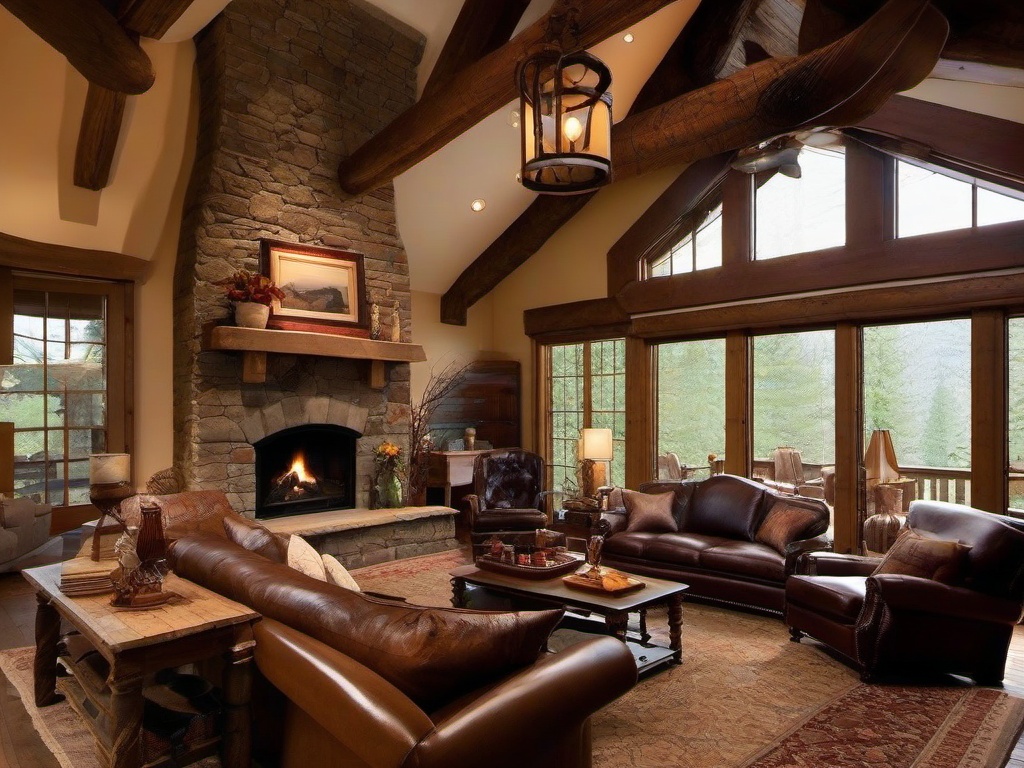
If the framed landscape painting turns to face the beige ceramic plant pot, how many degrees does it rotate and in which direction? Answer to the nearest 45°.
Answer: approximately 90° to its right

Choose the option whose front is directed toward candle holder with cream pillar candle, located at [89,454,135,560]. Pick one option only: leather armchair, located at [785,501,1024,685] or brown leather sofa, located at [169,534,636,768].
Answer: the leather armchair

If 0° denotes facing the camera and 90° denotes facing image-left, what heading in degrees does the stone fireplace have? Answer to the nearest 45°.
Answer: approximately 315°

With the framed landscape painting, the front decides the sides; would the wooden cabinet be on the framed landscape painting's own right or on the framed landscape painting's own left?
on the framed landscape painting's own left

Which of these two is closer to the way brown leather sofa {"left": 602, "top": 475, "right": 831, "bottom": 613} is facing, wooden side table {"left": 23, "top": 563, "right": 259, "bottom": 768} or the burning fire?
the wooden side table

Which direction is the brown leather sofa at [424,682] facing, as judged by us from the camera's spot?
facing away from the viewer and to the right of the viewer

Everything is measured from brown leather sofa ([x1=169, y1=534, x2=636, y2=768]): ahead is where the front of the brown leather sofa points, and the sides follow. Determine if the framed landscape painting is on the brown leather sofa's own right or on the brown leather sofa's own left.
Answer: on the brown leather sofa's own left

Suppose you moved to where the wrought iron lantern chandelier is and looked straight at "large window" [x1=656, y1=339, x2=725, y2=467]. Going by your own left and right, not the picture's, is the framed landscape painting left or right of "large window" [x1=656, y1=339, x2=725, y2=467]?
left

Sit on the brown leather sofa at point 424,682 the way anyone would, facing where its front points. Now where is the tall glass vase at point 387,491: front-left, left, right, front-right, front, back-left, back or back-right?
front-left

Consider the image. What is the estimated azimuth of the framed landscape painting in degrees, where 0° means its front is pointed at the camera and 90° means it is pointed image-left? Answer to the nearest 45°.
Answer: approximately 315°

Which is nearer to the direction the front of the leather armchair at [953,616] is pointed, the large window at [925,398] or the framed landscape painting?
the framed landscape painting

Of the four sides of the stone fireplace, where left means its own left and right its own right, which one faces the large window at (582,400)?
left

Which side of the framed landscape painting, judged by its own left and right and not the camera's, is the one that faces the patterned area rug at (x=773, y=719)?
front

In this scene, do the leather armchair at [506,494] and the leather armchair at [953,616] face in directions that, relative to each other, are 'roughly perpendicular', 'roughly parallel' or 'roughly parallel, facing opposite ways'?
roughly perpendicular

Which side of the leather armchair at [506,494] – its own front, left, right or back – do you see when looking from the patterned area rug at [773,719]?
front

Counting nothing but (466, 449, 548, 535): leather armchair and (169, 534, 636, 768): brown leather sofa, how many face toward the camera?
1

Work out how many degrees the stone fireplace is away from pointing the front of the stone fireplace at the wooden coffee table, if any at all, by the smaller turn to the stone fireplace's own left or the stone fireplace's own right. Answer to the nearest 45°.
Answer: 0° — it already faces it
